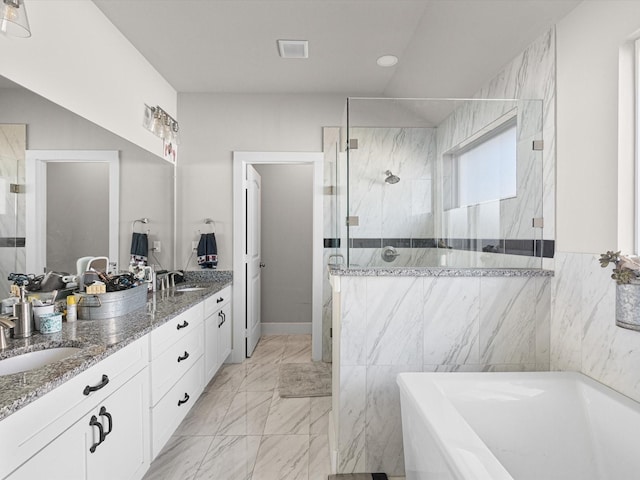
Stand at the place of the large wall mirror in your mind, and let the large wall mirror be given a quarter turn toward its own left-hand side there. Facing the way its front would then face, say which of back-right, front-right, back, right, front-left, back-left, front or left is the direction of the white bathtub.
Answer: back-right

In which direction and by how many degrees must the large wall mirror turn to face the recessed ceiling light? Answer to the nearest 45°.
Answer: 0° — it already faces it

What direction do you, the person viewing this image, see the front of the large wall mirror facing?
facing to the right of the viewer

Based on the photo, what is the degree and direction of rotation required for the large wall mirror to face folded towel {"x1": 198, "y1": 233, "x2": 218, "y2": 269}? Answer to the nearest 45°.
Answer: approximately 45° to its left

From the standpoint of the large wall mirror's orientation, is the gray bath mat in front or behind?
in front
